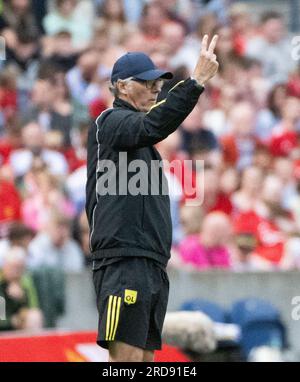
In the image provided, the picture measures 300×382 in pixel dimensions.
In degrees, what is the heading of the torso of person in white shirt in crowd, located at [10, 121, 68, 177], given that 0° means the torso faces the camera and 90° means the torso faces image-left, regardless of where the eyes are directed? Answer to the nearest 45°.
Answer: approximately 0°

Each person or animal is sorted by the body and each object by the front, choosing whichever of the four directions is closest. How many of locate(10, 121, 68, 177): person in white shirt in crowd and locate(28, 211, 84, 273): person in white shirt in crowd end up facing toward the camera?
2

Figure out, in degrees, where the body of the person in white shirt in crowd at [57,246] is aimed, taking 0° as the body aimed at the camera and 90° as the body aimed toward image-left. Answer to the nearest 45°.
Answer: approximately 0°

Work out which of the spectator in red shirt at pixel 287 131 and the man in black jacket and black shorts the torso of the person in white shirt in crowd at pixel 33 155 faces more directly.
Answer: the man in black jacket and black shorts

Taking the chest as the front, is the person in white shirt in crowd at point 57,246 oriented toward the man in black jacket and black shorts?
yes

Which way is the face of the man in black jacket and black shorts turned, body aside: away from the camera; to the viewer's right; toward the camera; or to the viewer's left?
to the viewer's right

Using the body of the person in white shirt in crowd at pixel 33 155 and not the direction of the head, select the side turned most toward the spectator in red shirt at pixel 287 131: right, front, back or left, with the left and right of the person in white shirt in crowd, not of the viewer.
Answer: left

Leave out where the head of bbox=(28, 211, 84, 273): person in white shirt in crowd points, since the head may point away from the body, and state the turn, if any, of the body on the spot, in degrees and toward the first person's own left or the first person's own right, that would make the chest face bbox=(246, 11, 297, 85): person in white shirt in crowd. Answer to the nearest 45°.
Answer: approximately 135° to the first person's own left
